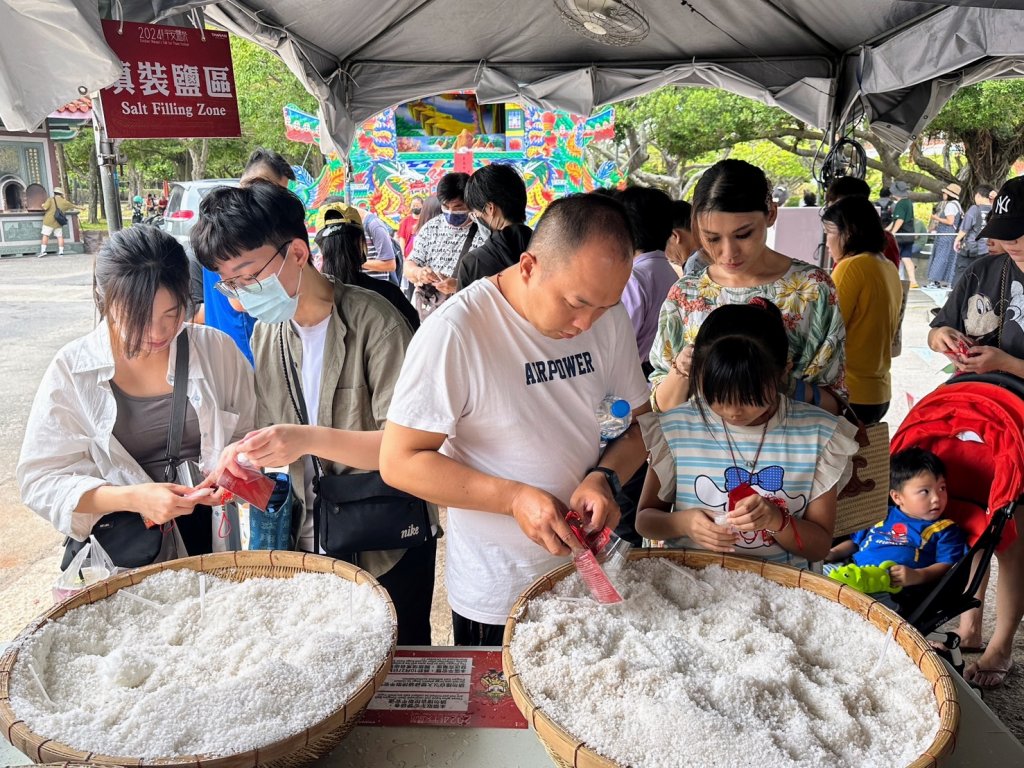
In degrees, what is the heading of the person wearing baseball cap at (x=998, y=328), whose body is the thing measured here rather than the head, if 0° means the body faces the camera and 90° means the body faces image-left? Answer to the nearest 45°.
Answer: approximately 45°

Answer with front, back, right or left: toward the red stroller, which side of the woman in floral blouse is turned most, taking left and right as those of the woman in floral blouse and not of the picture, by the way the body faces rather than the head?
left

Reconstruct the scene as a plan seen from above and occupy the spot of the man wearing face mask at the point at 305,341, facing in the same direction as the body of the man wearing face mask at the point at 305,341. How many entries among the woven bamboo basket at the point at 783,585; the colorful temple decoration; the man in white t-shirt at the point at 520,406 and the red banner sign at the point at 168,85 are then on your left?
2

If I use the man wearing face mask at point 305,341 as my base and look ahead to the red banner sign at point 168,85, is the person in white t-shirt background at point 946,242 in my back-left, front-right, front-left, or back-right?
front-right

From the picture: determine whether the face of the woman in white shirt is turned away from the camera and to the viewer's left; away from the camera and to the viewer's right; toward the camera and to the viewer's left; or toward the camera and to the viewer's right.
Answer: toward the camera and to the viewer's right

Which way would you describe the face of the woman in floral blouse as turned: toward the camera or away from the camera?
toward the camera

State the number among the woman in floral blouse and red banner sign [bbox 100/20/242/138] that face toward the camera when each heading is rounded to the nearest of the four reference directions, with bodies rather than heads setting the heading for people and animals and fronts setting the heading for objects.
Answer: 2

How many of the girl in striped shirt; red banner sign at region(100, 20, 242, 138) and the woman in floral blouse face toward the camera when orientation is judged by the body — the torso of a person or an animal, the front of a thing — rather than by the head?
3

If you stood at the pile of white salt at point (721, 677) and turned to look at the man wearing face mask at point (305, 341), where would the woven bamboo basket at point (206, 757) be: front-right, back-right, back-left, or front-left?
front-left

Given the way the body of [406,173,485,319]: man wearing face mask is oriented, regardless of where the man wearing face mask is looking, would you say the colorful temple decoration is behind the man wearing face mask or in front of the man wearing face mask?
behind

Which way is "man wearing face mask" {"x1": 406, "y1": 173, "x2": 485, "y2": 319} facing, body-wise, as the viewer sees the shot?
toward the camera

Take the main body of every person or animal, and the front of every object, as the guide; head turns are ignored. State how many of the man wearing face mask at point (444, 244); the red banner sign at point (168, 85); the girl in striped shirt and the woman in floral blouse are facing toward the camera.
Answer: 4

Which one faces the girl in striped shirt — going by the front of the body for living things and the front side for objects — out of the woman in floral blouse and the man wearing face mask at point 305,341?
the woman in floral blouse

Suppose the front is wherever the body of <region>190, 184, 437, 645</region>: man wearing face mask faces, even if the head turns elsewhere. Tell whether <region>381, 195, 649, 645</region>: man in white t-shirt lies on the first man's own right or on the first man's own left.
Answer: on the first man's own left

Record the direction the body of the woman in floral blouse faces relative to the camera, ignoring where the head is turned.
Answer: toward the camera
